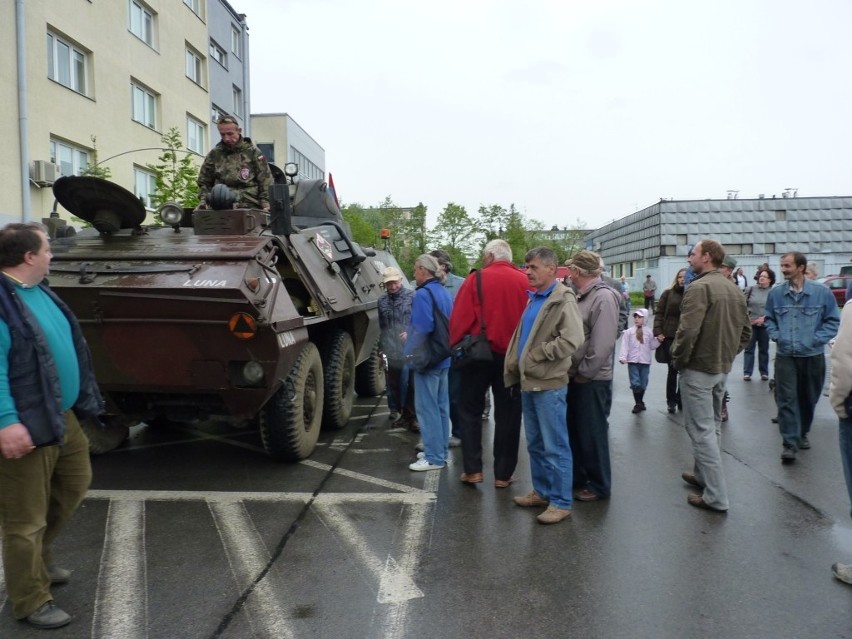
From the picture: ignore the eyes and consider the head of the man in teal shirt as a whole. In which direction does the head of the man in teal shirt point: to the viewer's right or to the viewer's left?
to the viewer's right

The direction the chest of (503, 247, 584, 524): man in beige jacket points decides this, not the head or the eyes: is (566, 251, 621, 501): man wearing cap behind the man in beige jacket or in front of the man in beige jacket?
behind

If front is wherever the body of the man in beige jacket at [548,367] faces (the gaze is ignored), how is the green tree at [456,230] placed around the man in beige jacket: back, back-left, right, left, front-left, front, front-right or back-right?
back-right

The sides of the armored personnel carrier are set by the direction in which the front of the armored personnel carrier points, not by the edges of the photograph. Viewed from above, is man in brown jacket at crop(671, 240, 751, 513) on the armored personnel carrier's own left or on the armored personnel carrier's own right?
on the armored personnel carrier's own left

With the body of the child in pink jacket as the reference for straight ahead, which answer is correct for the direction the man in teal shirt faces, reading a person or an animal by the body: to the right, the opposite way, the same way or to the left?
to the left

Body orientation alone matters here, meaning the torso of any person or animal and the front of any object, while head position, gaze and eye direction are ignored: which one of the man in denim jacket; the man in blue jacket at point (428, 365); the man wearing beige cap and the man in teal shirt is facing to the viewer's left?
the man in blue jacket

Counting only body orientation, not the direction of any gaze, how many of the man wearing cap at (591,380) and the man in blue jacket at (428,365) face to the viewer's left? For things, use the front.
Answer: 2

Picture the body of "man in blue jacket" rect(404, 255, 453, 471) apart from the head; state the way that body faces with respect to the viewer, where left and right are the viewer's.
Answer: facing to the left of the viewer

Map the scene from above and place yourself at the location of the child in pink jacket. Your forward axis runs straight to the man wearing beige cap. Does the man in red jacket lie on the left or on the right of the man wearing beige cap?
left
